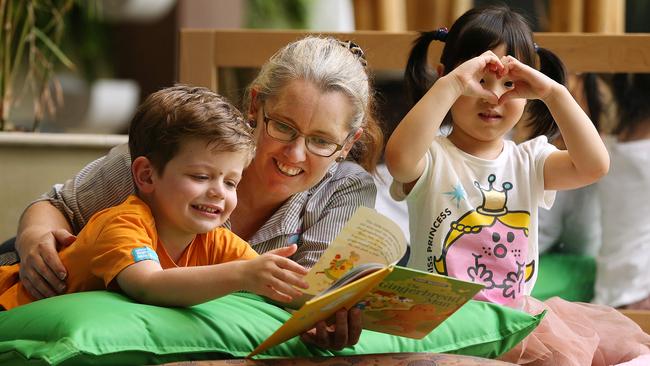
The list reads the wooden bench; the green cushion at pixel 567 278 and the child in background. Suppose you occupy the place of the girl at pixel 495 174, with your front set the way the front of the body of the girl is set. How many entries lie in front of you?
0

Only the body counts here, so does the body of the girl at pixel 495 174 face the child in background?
no

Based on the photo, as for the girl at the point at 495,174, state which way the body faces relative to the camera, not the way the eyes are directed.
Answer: toward the camera

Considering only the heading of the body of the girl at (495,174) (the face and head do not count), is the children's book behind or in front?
in front

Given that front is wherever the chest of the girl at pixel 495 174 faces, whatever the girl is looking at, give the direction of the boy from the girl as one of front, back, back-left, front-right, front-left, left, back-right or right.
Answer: front-right

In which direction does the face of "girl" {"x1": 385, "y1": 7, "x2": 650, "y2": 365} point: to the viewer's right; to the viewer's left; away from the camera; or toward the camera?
toward the camera
